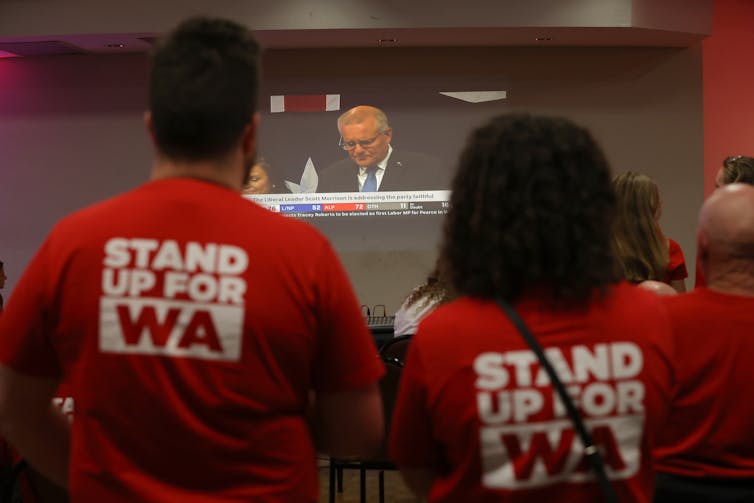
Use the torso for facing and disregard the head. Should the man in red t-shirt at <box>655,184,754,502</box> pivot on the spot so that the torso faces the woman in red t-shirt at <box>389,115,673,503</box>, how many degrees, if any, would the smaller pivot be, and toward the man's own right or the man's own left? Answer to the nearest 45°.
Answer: approximately 135° to the man's own left

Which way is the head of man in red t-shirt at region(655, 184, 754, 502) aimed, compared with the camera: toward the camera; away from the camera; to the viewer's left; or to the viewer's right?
away from the camera

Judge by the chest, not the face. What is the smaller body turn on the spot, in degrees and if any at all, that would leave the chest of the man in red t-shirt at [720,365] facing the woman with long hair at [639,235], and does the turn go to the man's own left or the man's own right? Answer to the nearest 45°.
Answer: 0° — they already face them

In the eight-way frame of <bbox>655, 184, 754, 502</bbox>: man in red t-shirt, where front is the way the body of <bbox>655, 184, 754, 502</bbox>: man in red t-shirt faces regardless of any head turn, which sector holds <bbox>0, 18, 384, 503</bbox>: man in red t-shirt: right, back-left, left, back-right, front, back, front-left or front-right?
back-left

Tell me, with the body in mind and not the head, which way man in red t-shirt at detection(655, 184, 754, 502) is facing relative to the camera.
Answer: away from the camera

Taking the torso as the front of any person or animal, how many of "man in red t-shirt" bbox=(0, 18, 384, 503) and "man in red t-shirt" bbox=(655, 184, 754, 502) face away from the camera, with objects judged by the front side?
2

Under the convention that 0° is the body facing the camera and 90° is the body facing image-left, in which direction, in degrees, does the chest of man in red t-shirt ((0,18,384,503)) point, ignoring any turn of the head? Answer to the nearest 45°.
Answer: approximately 180°

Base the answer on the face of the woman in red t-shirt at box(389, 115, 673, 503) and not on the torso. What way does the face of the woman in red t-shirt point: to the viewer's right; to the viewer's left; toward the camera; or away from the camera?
away from the camera
